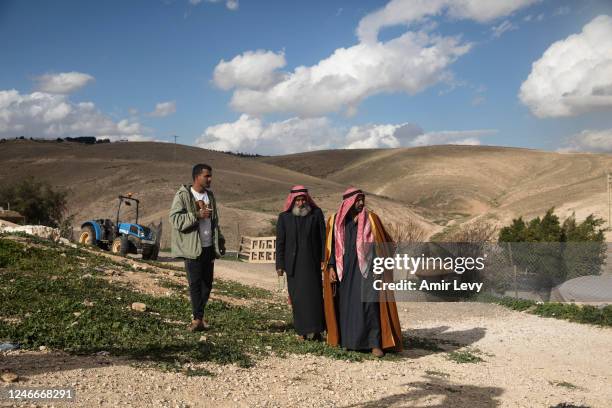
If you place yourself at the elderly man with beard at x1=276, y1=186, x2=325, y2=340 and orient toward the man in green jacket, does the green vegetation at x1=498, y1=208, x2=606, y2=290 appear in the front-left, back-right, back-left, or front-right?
back-right

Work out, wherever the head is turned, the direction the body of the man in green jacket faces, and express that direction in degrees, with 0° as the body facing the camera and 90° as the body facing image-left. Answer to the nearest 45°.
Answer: approximately 315°

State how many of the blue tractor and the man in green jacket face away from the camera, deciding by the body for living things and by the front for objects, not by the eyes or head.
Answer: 0

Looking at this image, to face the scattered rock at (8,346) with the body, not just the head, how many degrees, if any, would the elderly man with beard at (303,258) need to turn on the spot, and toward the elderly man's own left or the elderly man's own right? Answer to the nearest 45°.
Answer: approximately 45° to the elderly man's own right

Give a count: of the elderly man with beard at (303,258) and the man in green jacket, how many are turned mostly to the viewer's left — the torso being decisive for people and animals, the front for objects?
0

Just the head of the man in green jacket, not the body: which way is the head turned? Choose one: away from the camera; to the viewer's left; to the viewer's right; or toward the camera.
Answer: to the viewer's right

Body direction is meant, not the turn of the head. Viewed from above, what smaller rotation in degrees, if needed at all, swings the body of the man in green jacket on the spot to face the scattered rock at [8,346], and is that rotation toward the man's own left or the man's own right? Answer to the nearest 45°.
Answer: approximately 90° to the man's own right

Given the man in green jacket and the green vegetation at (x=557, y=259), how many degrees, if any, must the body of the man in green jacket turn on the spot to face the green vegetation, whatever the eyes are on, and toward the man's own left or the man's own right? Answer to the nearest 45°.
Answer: approximately 90° to the man's own left
